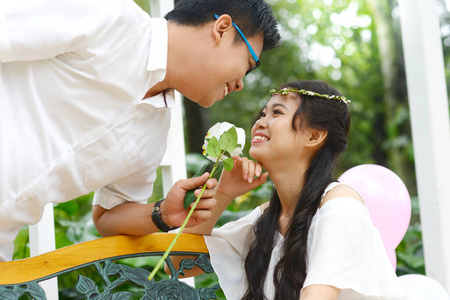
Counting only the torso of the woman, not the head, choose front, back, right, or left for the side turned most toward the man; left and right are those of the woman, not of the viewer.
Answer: front

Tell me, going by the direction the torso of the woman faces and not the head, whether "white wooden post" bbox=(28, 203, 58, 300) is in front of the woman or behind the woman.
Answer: in front

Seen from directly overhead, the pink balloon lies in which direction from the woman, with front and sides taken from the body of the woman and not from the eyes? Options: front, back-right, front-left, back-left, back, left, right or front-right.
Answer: back

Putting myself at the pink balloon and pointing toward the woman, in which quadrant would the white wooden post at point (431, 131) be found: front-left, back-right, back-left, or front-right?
back-right

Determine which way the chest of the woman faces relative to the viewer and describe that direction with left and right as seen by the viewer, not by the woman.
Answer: facing the viewer and to the left of the viewer

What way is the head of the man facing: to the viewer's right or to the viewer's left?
to the viewer's right

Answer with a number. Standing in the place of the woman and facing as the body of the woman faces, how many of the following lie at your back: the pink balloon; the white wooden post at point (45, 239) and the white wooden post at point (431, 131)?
2

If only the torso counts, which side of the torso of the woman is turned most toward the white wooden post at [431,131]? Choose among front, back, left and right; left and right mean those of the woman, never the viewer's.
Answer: back
